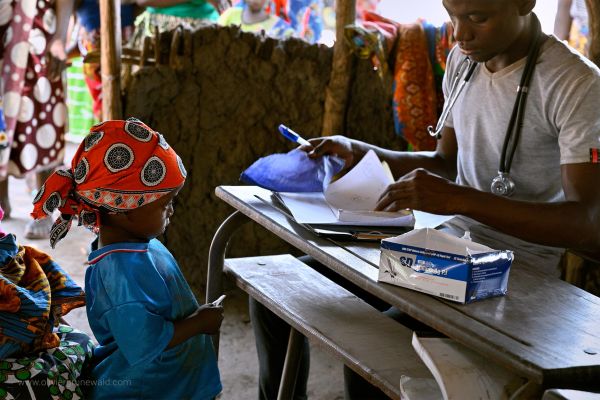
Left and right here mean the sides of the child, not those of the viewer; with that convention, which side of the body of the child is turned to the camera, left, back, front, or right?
right

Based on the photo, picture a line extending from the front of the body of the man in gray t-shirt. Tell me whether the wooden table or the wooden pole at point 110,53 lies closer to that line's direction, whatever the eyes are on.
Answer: the wooden table

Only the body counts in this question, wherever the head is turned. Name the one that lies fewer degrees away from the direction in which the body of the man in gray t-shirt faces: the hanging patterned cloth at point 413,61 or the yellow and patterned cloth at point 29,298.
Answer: the yellow and patterned cloth

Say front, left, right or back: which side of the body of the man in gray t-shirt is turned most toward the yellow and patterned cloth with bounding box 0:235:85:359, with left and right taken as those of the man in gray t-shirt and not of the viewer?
front

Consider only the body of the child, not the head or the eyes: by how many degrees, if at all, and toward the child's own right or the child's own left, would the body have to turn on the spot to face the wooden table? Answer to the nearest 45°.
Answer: approximately 45° to the child's own right

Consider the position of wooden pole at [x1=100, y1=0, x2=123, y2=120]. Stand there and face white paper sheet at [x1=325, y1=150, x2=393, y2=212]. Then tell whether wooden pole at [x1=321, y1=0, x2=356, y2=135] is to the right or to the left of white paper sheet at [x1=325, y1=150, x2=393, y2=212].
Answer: left

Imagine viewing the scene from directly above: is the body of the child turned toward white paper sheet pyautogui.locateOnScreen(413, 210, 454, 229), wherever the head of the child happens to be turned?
yes

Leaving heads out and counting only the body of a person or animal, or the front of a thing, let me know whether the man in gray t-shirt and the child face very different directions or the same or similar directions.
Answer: very different directions

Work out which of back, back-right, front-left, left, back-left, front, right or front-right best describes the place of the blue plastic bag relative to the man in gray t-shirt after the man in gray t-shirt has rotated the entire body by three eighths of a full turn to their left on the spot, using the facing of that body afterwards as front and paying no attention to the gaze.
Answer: back

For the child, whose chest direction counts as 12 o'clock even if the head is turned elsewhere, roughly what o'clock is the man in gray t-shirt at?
The man in gray t-shirt is roughly at 12 o'clock from the child.

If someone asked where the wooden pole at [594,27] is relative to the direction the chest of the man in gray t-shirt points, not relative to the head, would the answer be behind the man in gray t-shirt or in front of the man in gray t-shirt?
behind

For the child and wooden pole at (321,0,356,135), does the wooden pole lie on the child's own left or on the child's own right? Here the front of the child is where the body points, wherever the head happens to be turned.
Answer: on the child's own left

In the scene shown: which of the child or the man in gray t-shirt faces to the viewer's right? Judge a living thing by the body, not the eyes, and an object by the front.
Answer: the child

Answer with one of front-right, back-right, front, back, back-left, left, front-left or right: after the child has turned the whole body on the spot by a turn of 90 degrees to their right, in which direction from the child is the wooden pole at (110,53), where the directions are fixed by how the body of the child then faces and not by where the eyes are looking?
back

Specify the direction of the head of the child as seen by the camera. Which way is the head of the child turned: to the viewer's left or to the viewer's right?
to the viewer's right

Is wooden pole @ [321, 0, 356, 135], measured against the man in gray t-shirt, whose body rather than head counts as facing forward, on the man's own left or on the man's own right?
on the man's own right

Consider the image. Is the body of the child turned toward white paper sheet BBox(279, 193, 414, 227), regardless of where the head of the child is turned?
yes

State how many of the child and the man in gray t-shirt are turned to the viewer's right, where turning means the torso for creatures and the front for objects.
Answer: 1

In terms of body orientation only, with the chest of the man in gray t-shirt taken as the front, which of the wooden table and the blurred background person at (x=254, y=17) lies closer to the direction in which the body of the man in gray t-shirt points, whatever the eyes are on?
the wooden table
